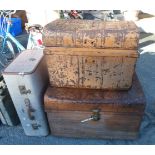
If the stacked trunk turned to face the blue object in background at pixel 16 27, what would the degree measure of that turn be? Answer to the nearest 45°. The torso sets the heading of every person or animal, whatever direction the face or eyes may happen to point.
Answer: approximately 135° to its right

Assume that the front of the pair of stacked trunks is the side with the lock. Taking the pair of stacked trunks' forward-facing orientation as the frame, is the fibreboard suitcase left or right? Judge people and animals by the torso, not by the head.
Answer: on its right

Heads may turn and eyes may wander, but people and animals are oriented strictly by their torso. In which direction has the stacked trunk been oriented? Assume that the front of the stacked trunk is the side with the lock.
toward the camera

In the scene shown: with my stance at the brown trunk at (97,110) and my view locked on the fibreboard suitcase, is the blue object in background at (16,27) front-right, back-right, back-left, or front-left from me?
front-right

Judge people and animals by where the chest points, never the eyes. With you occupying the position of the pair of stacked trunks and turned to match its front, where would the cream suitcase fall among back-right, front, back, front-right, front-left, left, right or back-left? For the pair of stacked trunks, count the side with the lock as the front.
right
